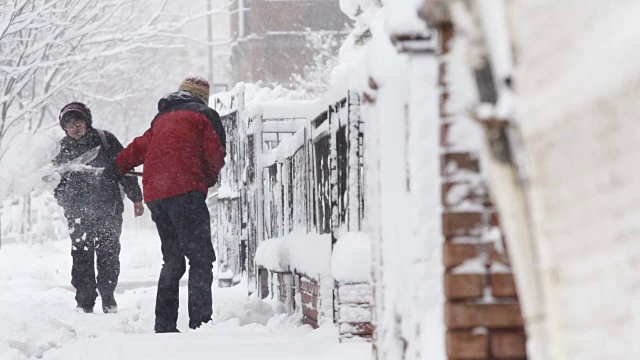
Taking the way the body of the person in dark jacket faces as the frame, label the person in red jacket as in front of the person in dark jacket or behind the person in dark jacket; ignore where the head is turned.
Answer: in front

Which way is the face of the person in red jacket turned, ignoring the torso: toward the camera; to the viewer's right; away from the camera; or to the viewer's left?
away from the camera

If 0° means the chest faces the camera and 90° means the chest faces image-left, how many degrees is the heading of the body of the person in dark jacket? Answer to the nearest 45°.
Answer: approximately 0°
